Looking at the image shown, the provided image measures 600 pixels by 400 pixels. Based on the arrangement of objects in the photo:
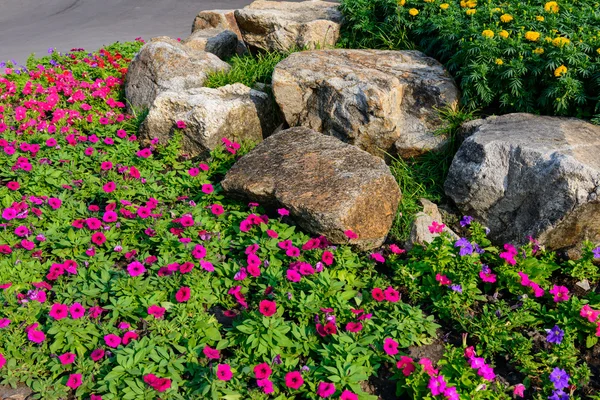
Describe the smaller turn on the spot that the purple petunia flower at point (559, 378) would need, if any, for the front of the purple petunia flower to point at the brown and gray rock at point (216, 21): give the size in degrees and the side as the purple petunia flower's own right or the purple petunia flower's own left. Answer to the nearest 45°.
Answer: approximately 135° to the purple petunia flower's own right

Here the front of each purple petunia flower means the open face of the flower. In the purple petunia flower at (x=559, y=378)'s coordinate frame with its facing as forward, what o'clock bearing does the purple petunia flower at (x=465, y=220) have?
the purple petunia flower at (x=465, y=220) is roughly at 5 o'clock from the purple petunia flower at (x=559, y=378).

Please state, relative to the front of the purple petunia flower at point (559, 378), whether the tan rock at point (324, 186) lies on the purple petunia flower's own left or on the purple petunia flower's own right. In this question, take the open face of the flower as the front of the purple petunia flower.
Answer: on the purple petunia flower's own right

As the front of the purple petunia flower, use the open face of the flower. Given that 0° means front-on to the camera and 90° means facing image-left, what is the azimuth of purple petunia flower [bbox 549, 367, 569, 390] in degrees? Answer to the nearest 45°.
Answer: approximately 0°

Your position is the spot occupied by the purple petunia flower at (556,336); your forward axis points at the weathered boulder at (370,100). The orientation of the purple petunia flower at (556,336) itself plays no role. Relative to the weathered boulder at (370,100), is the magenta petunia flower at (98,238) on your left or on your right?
left

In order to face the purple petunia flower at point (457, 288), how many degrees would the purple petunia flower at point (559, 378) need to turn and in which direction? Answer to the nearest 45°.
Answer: approximately 135° to its right

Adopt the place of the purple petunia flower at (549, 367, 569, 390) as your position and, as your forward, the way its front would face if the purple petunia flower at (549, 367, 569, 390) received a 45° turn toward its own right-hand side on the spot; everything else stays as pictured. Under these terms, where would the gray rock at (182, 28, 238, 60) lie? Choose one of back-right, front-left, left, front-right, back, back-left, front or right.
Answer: right

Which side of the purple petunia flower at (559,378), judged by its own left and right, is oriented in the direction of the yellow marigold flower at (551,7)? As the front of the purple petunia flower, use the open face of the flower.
back

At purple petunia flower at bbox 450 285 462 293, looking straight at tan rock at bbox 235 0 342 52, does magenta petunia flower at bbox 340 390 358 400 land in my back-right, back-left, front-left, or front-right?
back-left
